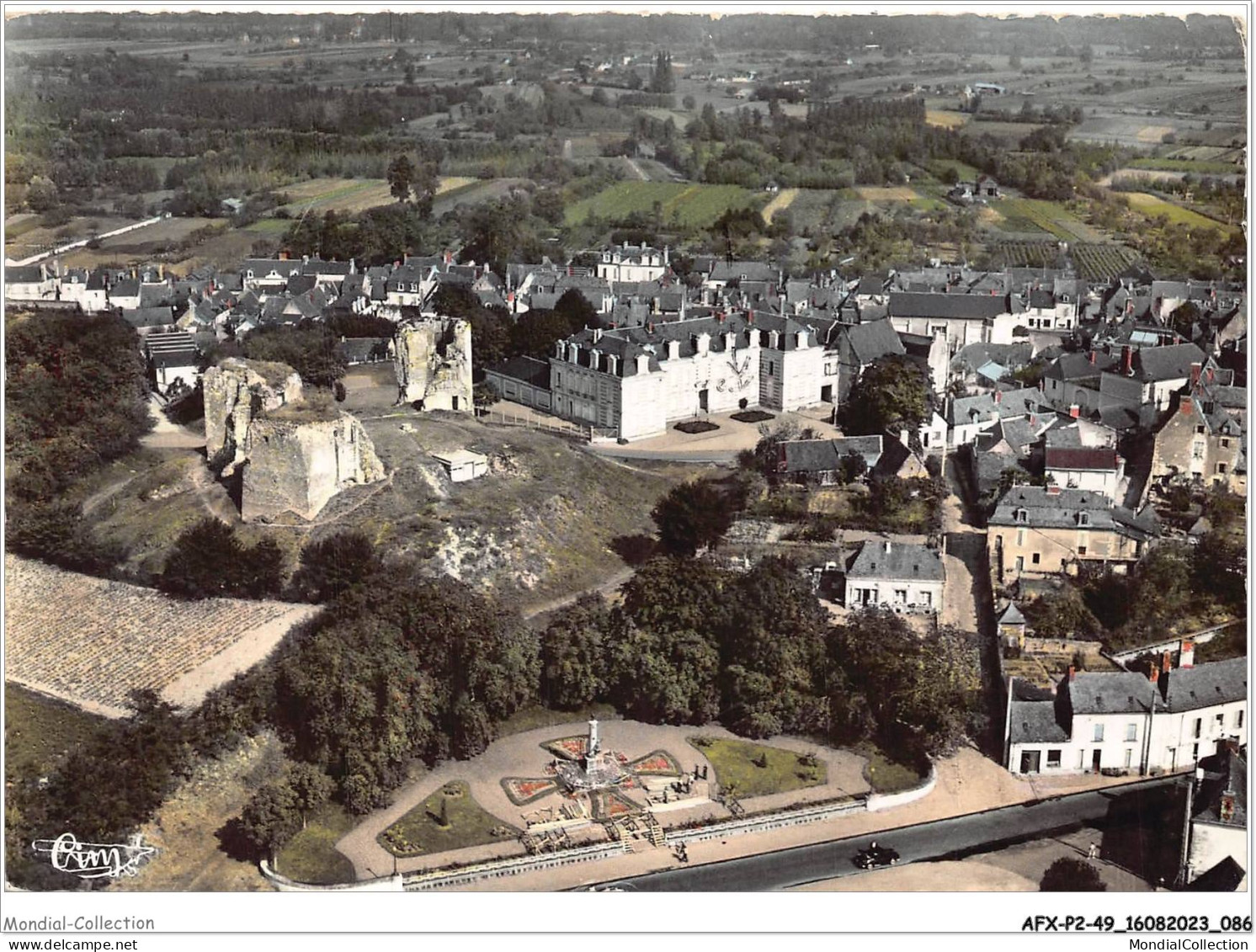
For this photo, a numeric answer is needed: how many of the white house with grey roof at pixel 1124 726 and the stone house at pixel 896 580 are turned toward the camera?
2

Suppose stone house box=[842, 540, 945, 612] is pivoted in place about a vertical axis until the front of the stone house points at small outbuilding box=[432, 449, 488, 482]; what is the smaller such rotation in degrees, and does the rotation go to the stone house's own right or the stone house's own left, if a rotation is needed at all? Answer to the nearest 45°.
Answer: approximately 90° to the stone house's own right

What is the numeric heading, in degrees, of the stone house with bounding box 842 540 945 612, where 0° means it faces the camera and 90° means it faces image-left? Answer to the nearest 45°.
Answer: approximately 0°

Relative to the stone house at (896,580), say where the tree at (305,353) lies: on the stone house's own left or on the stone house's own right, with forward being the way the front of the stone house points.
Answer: on the stone house's own right

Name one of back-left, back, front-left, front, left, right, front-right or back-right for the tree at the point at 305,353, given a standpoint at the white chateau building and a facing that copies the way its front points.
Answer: back-right

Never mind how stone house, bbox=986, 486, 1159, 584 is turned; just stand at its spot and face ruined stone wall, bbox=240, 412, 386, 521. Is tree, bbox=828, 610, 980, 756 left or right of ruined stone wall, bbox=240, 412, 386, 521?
left

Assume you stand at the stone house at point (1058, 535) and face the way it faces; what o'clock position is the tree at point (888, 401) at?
The tree is roughly at 5 o'clock from the stone house.

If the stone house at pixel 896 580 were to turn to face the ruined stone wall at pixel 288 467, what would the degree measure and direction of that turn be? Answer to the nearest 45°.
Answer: approximately 90° to its right

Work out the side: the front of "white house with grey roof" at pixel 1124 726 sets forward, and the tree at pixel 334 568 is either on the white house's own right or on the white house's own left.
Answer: on the white house's own right
